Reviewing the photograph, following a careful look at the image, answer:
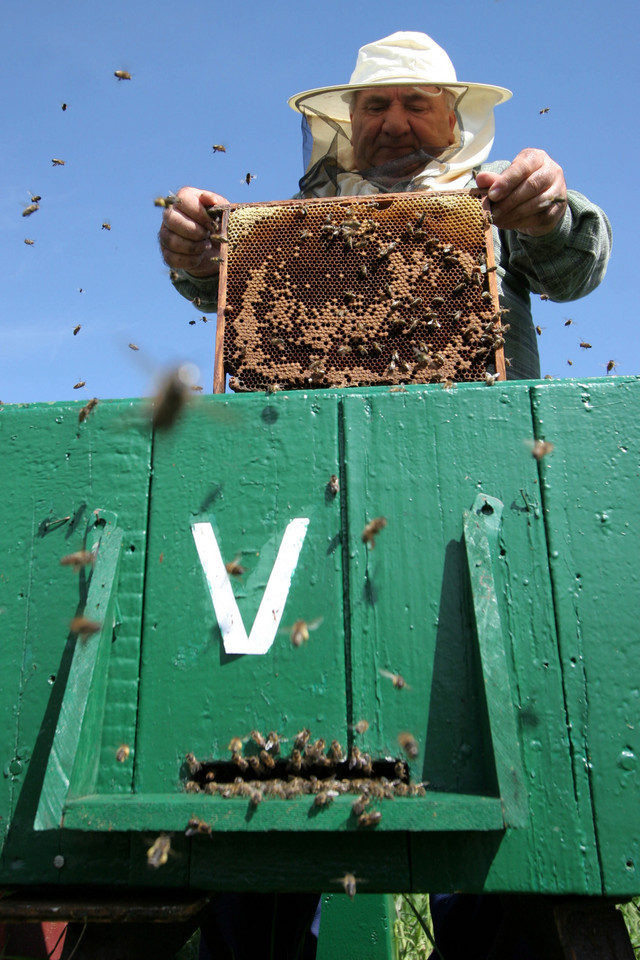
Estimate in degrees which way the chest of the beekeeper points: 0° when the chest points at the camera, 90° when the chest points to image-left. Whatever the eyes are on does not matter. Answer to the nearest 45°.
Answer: approximately 0°

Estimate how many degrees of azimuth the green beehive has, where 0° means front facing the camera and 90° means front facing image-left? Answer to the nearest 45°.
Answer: approximately 0°
